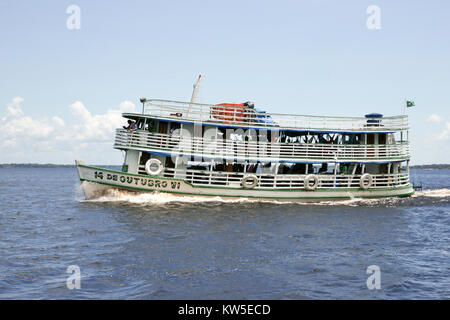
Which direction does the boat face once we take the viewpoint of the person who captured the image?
facing to the left of the viewer
